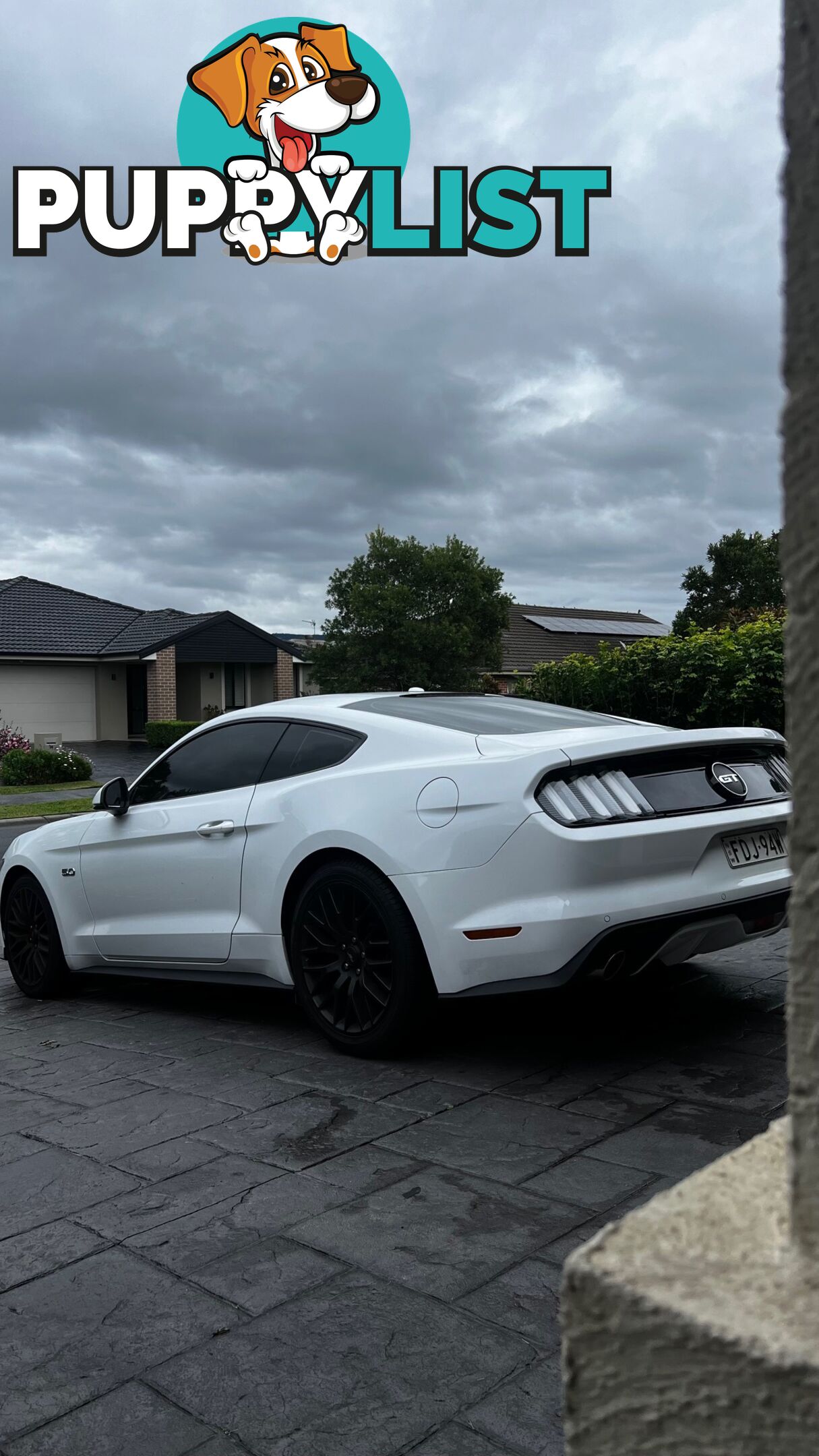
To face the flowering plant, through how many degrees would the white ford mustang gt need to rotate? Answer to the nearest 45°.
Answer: approximately 45° to its right

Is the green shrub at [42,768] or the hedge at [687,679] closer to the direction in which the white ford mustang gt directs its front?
the green shrub

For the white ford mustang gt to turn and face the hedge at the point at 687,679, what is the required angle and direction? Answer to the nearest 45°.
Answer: approximately 45° to its right

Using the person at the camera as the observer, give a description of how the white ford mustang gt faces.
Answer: facing away from the viewer and to the left of the viewer

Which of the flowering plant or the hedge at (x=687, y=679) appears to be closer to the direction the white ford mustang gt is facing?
the flowering plant

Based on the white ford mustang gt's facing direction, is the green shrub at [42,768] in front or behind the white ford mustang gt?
in front
